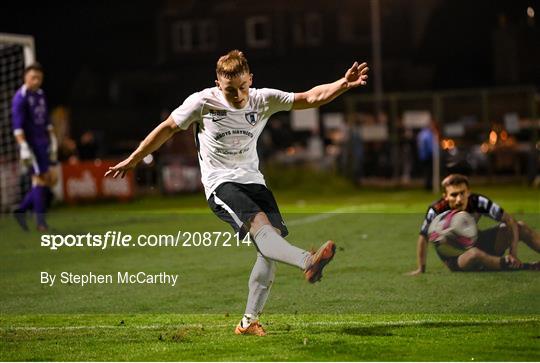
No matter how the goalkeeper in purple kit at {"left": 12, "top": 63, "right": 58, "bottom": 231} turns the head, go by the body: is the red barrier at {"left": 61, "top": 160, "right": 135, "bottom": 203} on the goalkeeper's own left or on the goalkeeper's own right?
on the goalkeeper's own left

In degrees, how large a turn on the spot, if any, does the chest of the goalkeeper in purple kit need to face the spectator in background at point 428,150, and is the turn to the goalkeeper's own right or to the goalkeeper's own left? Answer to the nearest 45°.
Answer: approximately 90° to the goalkeeper's own left

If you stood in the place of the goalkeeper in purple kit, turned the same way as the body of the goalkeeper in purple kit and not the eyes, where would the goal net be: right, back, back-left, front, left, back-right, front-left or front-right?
back-left

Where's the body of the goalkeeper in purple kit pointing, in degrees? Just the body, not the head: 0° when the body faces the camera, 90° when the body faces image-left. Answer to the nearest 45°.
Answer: approximately 315°

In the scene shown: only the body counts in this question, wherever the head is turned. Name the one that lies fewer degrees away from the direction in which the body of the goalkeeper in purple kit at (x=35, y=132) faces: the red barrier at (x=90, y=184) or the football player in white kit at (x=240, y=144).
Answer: the football player in white kit

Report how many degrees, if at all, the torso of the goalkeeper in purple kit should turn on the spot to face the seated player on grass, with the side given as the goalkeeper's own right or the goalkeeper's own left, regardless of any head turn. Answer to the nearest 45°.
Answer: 0° — they already face them
